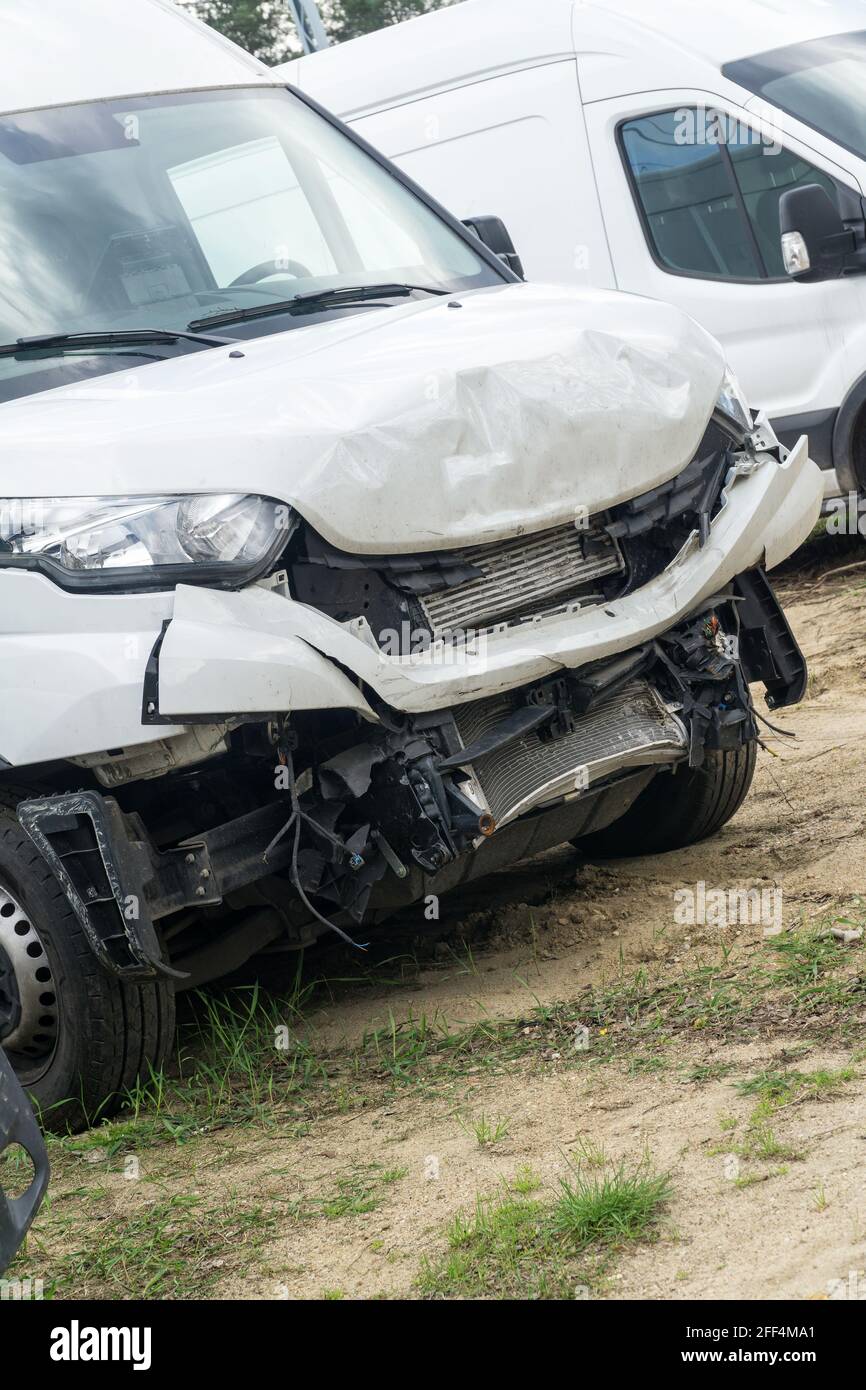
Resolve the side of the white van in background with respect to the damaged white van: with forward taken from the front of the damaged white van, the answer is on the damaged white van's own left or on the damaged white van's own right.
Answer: on the damaged white van's own left

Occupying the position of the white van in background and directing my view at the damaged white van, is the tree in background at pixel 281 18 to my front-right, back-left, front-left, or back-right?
back-right

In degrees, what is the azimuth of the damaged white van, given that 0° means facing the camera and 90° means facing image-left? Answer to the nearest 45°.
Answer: approximately 315°

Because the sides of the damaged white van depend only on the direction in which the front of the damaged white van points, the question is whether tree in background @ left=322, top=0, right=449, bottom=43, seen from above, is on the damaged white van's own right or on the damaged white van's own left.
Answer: on the damaged white van's own left

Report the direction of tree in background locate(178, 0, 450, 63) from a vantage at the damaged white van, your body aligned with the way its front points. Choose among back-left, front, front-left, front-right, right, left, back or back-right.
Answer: back-left
